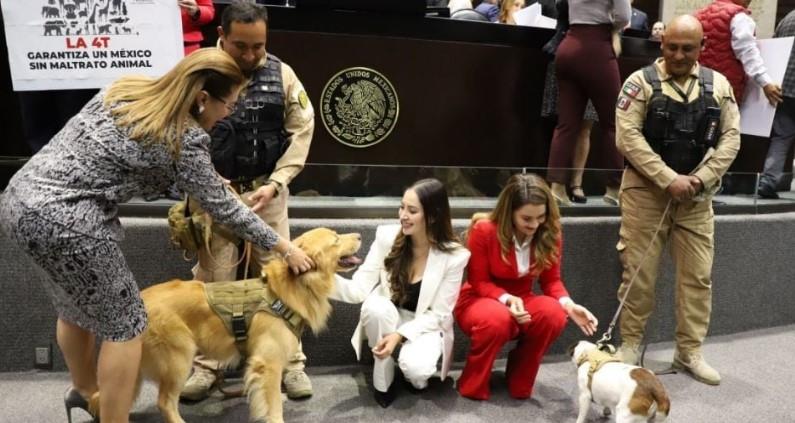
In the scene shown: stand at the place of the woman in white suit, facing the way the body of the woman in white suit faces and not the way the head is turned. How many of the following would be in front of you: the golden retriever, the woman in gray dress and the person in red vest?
2

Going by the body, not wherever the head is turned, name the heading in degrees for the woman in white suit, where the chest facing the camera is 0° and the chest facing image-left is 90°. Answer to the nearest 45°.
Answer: approximately 45°

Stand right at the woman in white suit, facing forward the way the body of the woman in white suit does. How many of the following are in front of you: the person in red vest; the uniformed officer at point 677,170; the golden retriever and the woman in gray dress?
2

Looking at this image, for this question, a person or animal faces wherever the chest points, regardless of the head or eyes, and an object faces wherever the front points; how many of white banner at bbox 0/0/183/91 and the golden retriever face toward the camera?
1

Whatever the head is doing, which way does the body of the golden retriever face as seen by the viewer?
to the viewer's right

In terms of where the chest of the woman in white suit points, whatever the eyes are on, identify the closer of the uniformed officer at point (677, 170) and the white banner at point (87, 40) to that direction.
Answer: the white banner

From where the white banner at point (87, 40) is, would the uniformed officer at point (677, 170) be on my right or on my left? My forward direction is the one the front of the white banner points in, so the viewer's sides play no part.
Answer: on my left

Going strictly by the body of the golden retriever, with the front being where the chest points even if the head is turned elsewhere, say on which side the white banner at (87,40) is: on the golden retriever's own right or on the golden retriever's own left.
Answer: on the golden retriever's own left

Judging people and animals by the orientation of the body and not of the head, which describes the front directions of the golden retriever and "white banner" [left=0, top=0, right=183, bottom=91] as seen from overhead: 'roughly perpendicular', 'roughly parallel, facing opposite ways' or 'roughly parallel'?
roughly perpendicular

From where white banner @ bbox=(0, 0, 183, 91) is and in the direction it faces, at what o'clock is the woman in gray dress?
The woman in gray dress is roughly at 12 o'clock from the white banner.
